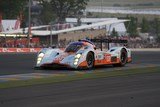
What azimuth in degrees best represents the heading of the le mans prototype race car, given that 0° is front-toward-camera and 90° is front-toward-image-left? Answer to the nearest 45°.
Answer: approximately 45°
